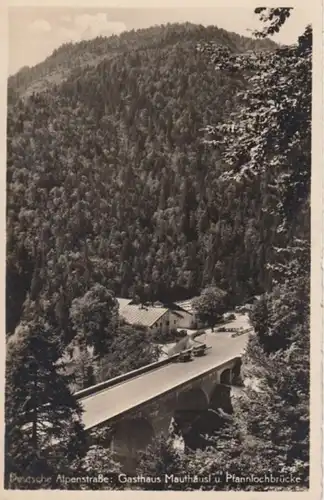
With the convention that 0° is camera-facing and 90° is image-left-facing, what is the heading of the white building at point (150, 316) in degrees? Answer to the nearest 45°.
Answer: approximately 315°
